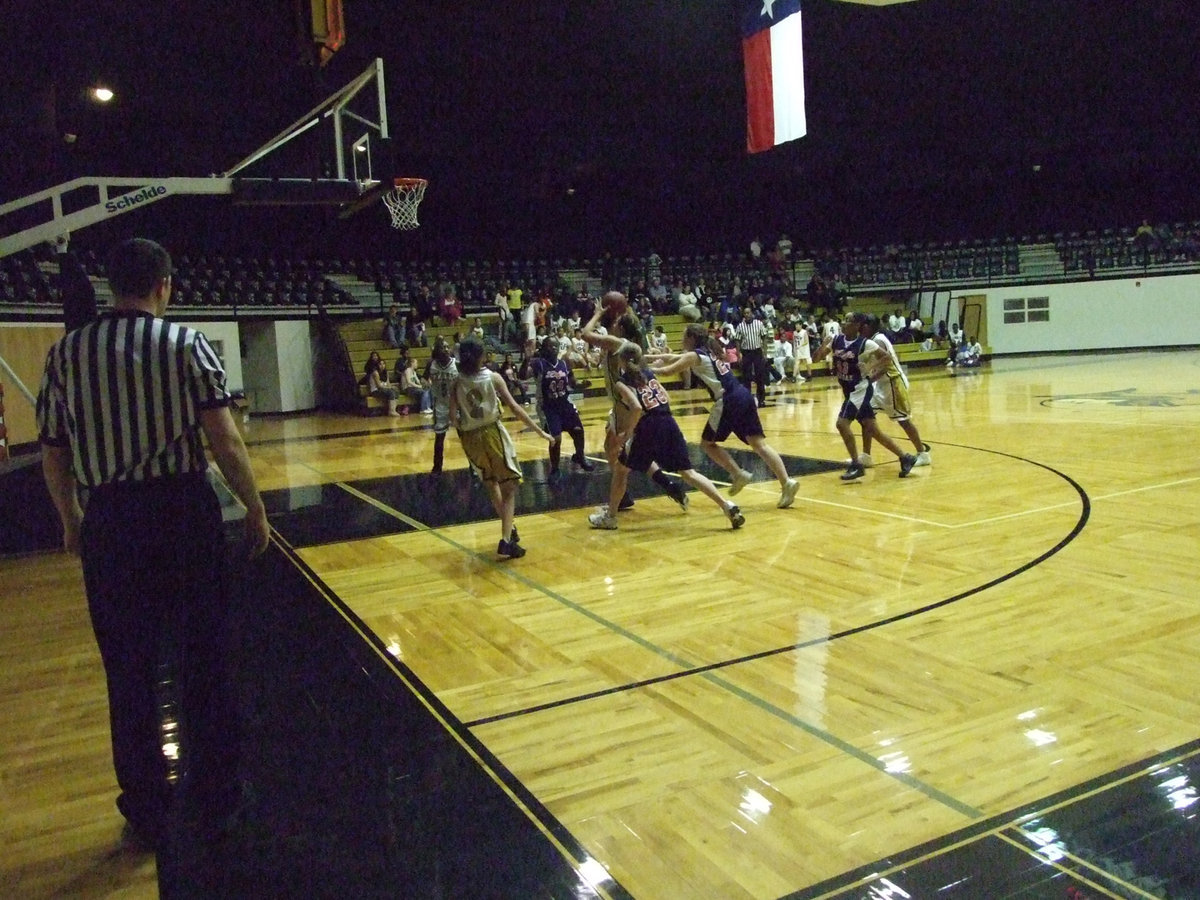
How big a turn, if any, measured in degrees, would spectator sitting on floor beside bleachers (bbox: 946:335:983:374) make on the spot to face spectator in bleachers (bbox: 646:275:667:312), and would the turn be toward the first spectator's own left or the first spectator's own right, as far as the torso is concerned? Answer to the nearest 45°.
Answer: approximately 45° to the first spectator's own right

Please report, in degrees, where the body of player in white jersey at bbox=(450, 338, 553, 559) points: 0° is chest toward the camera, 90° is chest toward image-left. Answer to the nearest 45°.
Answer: approximately 225°

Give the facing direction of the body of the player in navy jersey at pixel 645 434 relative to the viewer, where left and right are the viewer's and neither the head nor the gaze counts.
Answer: facing away from the viewer and to the left of the viewer

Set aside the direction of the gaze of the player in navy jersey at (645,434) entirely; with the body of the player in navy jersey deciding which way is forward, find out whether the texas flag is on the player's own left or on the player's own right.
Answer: on the player's own right

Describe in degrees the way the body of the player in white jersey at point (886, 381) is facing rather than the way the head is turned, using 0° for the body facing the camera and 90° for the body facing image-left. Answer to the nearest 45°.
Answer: approximately 90°

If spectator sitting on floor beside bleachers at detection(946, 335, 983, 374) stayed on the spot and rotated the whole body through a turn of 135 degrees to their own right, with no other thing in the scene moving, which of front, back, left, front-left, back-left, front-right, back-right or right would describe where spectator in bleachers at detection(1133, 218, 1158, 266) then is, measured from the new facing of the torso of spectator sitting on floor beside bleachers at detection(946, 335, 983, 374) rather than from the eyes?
front-right

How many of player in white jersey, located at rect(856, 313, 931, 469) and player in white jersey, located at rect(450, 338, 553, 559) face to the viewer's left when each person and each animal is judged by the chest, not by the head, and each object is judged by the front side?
1
